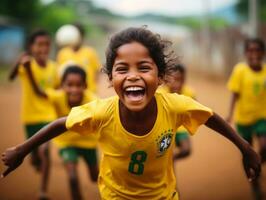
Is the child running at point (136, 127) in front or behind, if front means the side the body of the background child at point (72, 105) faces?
in front

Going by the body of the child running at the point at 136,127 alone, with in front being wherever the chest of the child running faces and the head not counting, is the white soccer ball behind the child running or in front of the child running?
behind

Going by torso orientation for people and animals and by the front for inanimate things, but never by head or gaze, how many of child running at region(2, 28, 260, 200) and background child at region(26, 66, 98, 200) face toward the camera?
2

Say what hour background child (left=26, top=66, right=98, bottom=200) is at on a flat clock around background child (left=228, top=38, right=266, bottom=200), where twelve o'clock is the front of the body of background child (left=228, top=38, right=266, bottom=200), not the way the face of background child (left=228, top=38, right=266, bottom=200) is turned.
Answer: background child (left=26, top=66, right=98, bottom=200) is roughly at 2 o'clock from background child (left=228, top=38, right=266, bottom=200).

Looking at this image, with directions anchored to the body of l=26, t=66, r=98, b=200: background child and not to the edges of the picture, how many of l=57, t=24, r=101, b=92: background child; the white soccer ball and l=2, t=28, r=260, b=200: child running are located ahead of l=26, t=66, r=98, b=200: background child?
1

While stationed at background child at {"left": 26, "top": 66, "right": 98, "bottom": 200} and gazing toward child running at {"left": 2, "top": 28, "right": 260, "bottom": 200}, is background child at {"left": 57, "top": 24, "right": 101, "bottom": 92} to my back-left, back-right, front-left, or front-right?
back-left

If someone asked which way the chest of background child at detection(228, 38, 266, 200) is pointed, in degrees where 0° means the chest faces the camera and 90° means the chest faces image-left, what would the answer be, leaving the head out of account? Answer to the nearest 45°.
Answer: approximately 0°

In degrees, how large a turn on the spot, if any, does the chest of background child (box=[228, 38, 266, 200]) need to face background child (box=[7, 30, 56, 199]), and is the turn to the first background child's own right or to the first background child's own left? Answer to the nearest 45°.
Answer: approximately 90° to the first background child's own right

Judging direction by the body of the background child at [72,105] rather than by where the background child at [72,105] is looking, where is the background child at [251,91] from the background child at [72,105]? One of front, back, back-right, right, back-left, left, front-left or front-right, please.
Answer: left

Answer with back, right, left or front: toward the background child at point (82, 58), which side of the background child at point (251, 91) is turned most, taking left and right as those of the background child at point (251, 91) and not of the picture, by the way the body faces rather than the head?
right

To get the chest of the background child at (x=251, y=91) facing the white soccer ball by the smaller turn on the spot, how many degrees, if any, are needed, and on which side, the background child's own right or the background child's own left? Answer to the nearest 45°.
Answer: approximately 90° to the background child's own right

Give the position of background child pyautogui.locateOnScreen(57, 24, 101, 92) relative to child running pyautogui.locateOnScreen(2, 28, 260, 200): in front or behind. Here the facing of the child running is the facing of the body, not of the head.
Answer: behind
